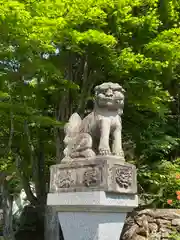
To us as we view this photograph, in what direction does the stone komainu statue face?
facing the viewer and to the right of the viewer
